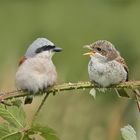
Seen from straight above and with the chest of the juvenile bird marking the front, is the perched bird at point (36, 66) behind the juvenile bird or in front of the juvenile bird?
in front

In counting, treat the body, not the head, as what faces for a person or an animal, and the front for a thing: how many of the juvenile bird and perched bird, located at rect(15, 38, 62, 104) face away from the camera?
0

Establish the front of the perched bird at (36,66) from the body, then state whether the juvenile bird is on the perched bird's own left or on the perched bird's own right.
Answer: on the perched bird's own left

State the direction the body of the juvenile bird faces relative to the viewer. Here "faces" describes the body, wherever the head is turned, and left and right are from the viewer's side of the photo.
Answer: facing the viewer and to the left of the viewer

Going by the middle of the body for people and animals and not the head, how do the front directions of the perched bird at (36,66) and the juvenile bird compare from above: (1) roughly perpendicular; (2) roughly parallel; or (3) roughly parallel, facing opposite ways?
roughly perpendicular
